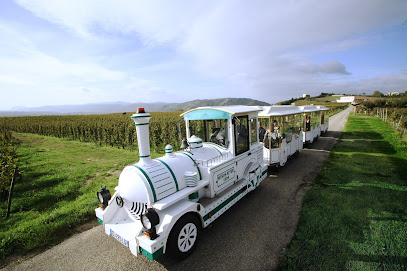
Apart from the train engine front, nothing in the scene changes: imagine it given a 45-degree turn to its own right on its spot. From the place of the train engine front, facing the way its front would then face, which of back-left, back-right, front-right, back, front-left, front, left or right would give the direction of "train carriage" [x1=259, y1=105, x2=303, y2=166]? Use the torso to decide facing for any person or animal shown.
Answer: back-right

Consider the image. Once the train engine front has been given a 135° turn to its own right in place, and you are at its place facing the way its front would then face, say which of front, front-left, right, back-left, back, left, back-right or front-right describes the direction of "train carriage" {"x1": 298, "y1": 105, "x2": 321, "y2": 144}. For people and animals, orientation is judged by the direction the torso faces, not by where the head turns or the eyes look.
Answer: front-right

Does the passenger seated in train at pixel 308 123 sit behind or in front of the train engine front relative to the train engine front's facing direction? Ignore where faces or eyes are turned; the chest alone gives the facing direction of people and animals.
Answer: behind

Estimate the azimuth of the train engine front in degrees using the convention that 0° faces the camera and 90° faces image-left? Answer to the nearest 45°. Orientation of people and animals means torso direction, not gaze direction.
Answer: approximately 45°

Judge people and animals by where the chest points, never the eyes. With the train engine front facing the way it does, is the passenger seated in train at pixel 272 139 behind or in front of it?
behind

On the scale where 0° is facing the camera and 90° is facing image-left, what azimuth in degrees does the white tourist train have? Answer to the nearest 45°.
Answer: approximately 45°
